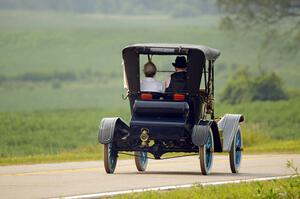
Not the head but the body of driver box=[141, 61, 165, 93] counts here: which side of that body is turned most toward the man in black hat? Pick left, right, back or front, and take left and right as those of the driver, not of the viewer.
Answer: right

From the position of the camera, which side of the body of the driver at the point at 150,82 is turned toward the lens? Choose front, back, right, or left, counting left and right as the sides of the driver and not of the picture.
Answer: back

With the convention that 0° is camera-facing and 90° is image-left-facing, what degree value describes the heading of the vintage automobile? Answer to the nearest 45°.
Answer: approximately 180°
